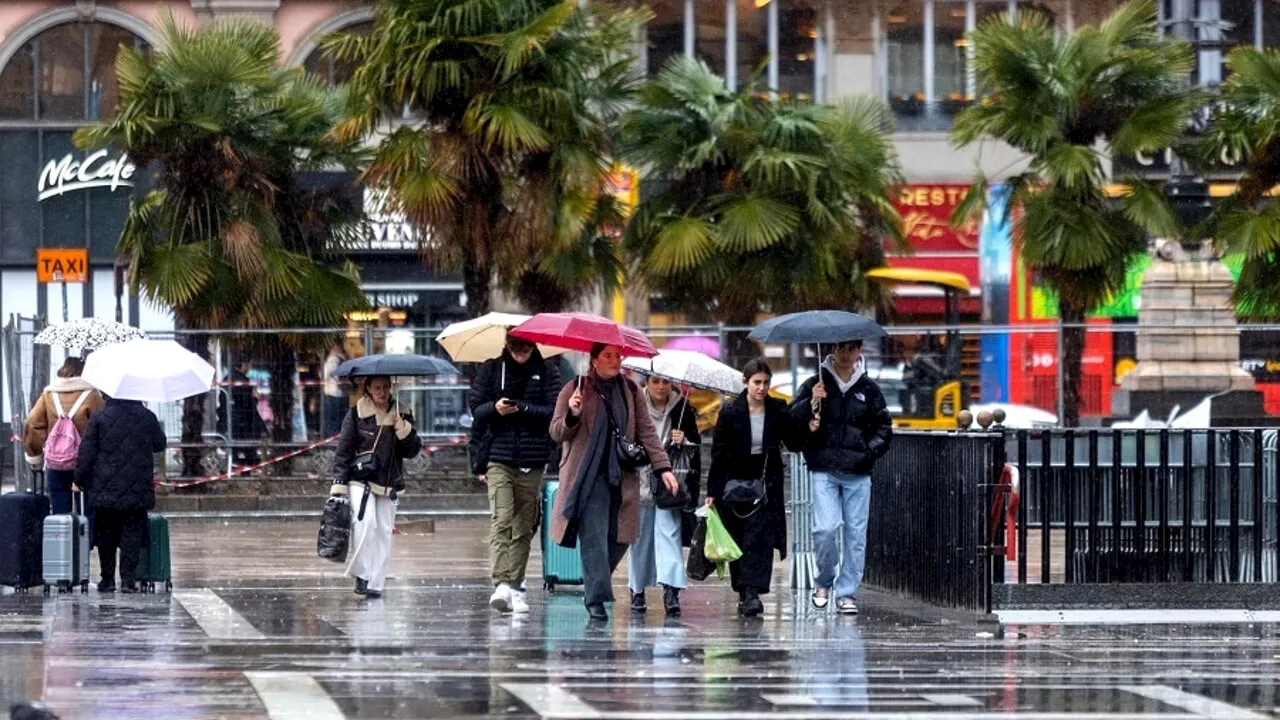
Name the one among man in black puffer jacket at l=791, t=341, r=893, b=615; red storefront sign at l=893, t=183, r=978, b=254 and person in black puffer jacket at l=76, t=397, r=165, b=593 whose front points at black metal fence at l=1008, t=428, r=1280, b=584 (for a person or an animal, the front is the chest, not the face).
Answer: the red storefront sign

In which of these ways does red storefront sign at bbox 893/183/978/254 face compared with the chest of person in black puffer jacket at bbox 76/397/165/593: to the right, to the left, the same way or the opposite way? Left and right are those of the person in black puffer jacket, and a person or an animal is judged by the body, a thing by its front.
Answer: the opposite way

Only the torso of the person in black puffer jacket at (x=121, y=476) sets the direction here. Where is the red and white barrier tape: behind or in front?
in front

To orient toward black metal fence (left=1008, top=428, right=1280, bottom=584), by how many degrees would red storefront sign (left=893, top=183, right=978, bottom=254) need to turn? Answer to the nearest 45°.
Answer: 0° — it already faces it

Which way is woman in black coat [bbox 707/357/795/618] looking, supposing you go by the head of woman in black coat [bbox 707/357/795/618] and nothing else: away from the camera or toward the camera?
toward the camera

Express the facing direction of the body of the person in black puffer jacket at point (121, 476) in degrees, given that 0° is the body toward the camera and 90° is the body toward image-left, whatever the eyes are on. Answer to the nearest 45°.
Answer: approximately 180°

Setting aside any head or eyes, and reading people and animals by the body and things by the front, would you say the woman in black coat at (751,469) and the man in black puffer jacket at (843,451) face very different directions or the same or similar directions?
same or similar directions

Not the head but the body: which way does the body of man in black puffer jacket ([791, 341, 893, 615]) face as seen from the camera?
toward the camera

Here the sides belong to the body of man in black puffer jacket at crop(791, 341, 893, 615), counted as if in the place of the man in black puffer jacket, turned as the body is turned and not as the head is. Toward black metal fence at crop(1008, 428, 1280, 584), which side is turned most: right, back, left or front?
left

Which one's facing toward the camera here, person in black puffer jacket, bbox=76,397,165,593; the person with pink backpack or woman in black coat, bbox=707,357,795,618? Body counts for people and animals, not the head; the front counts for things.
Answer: the woman in black coat

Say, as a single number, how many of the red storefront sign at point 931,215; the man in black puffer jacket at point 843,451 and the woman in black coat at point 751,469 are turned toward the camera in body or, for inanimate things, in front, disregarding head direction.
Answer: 3

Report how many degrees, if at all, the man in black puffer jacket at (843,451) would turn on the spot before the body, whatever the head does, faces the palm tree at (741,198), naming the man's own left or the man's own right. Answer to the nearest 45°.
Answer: approximately 180°

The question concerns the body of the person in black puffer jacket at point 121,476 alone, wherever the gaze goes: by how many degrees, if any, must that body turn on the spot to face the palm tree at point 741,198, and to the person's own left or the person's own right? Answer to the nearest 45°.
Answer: approximately 45° to the person's own right

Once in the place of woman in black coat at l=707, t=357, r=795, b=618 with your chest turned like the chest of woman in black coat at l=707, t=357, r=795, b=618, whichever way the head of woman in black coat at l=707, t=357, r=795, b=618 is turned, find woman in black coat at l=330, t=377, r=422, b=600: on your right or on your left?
on your right

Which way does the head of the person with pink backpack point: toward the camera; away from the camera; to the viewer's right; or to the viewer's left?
away from the camera

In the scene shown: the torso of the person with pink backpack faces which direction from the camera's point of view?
away from the camera

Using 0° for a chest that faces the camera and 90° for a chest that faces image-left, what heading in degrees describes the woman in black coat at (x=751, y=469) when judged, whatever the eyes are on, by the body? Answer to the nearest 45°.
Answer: approximately 0°

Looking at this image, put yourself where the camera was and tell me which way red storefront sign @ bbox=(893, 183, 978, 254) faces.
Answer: facing the viewer
